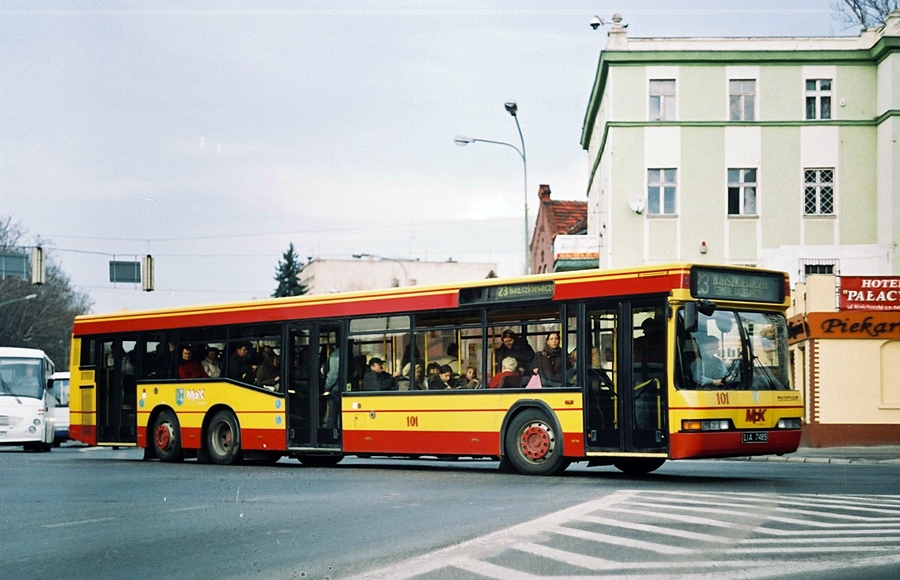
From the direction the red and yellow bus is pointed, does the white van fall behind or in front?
behind

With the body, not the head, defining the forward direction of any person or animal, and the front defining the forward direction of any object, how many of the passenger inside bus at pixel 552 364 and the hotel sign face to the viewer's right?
0

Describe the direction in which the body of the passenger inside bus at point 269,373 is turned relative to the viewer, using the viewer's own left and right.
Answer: facing to the right of the viewer

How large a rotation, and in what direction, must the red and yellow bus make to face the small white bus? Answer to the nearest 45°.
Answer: approximately 180°

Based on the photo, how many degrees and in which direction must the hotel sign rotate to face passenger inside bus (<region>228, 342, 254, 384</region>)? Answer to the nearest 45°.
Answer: approximately 45° to its right

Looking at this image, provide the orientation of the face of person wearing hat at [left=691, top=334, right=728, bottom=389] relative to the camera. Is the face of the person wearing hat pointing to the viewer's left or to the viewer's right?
to the viewer's right

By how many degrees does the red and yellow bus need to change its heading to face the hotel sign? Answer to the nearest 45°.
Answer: approximately 90° to its left

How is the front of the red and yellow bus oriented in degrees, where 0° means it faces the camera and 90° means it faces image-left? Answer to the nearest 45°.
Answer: approximately 315°

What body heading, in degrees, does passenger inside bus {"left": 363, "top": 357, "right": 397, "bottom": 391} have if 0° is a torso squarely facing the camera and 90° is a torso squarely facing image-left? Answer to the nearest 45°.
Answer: approximately 315°
